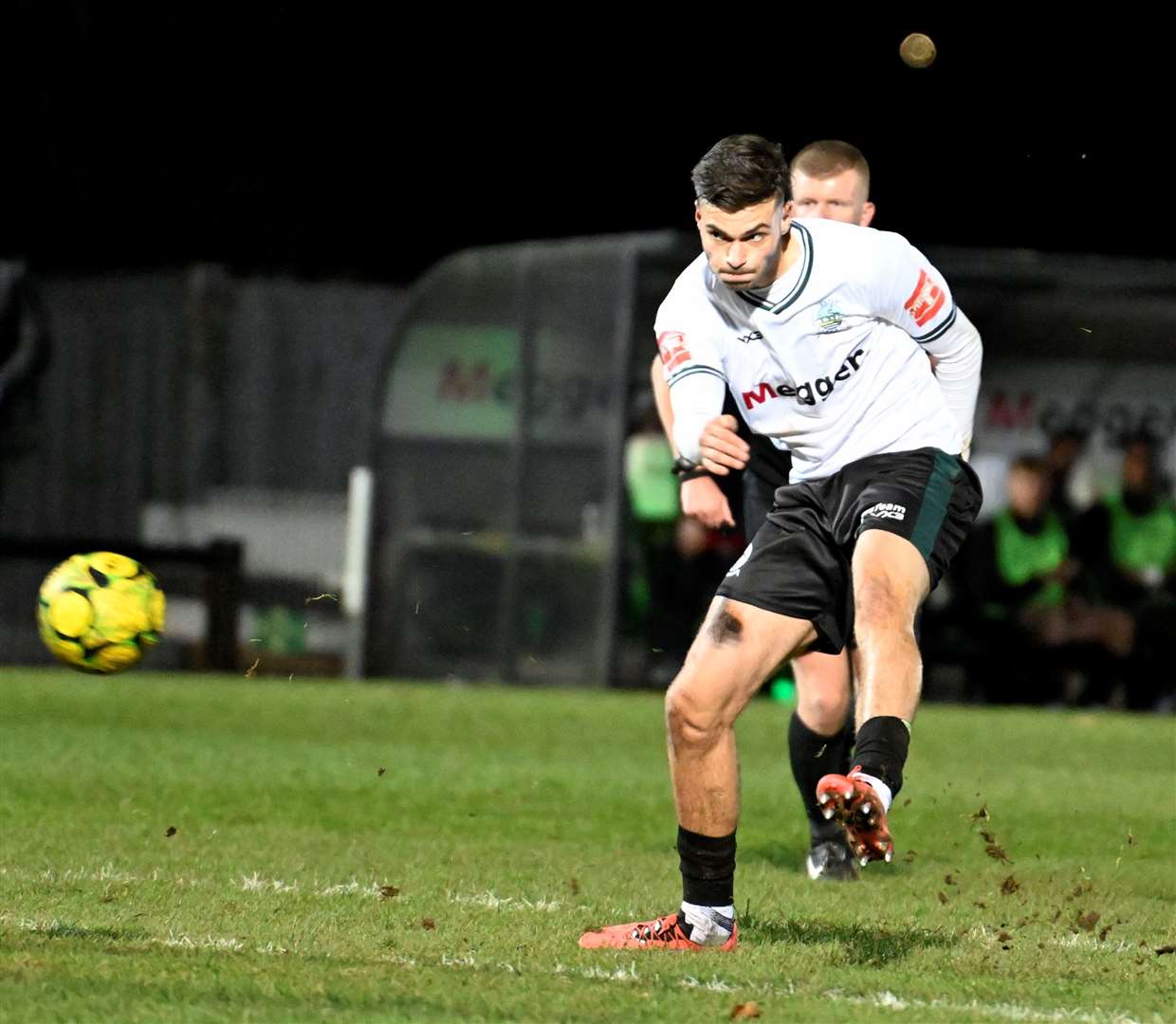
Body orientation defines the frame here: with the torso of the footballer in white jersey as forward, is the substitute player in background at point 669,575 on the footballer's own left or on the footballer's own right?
on the footballer's own right

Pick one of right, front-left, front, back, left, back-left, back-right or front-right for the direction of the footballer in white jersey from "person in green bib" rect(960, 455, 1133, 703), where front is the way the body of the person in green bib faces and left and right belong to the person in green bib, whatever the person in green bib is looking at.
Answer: front-right

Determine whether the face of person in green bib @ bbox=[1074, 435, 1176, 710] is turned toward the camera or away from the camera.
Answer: toward the camera

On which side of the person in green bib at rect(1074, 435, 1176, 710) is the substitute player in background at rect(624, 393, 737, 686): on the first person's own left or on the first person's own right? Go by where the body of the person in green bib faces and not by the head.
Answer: on the first person's own right

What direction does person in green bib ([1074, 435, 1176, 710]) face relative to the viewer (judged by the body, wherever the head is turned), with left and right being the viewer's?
facing the viewer

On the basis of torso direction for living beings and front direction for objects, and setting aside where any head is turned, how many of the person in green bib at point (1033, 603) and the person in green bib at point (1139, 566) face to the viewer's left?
0

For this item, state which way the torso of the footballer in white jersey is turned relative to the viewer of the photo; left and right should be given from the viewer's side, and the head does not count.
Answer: facing the viewer and to the left of the viewer

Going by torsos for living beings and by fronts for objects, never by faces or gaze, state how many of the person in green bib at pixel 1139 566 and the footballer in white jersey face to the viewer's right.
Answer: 0

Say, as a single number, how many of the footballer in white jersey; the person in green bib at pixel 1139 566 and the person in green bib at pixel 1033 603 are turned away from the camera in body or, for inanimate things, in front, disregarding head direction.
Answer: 0

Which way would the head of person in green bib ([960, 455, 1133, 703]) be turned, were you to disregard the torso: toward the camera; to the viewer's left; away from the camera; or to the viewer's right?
toward the camera
